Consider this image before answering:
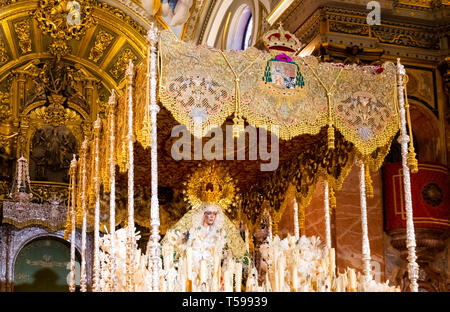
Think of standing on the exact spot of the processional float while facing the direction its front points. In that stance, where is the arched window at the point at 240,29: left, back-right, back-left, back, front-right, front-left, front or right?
back

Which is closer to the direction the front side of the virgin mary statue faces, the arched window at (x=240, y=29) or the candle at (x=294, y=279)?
the candle

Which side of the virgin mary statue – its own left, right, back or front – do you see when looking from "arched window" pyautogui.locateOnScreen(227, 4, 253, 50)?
back

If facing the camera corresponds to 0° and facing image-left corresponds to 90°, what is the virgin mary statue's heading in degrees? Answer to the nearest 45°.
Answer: approximately 0°

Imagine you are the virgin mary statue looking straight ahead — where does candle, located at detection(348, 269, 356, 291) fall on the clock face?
The candle is roughly at 11 o'clock from the virgin mary statue.

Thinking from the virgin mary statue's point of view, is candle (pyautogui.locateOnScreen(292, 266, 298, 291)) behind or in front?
in front
